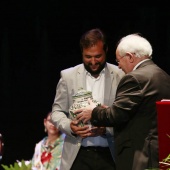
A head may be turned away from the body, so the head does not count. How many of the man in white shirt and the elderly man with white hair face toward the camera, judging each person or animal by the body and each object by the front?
1

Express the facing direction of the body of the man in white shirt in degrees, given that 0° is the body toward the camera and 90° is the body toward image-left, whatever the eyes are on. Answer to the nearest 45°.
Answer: approximately 0°

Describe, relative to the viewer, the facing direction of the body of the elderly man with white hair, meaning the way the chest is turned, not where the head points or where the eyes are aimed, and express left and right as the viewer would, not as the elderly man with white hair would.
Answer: facing away from the viewer and to the left of the viewer

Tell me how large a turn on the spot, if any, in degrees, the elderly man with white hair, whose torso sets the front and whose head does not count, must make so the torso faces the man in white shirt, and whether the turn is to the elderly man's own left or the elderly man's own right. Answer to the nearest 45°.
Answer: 0° — they already face them

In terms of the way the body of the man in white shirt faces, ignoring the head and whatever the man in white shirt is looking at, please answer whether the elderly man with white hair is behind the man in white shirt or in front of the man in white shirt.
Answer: in front
